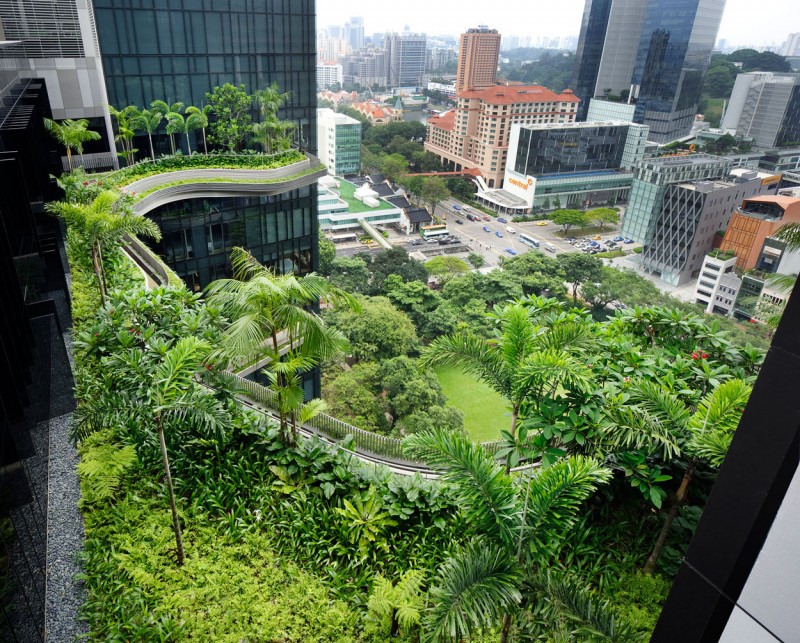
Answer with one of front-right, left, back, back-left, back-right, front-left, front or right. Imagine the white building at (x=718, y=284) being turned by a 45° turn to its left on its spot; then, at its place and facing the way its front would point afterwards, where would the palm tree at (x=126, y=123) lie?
front-right

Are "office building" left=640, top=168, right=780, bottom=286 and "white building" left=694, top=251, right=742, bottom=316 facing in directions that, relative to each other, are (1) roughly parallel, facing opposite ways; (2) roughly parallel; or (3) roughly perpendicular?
roughly parallel

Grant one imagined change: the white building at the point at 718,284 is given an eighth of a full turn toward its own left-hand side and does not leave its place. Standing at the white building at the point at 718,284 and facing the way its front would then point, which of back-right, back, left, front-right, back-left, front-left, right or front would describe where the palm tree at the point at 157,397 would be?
front

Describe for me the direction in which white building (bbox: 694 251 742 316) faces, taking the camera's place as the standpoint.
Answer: facing the viewer and to the left of the viewer

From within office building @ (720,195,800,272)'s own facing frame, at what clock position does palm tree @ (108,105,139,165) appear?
The palm tree is roughly at 12 o'clock from the office building.

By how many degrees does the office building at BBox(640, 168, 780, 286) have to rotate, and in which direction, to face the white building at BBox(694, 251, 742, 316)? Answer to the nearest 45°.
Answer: approximately 45° to its left

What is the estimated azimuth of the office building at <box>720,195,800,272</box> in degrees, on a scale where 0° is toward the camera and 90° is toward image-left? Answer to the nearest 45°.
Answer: approximately 45°

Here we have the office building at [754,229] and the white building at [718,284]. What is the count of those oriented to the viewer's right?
0

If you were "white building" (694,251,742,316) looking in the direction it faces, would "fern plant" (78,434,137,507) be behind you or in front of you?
in front

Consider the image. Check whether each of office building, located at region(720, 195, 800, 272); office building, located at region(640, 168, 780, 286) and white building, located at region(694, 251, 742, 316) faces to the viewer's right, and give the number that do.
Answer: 0

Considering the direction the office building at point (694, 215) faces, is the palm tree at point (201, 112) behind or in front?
in front

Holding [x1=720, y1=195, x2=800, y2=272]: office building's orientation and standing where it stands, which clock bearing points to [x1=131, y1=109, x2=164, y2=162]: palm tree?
The palm tree is roughly at 12 o'clock from the office building.

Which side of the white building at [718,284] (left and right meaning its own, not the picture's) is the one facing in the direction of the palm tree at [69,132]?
front

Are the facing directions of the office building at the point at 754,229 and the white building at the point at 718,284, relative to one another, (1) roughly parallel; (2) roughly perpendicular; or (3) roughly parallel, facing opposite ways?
roughly parallel

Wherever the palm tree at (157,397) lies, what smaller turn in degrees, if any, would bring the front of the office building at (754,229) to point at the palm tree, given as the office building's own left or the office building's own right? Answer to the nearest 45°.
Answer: approximately 45° to the office building's own left

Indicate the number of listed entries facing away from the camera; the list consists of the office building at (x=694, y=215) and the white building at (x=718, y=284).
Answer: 0

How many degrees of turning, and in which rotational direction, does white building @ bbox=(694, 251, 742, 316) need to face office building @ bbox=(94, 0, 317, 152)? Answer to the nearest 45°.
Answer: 0° — it already faces it

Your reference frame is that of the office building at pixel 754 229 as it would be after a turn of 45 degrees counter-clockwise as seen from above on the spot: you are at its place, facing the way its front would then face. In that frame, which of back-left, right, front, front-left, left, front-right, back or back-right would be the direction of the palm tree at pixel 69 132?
front-right

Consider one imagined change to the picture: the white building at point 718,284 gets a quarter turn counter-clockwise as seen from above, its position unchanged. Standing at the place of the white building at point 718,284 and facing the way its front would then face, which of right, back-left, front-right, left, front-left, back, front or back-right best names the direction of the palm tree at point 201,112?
right
